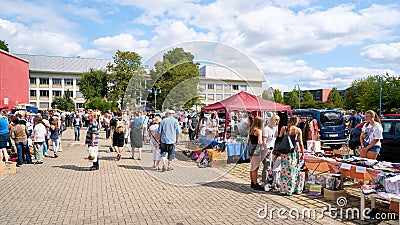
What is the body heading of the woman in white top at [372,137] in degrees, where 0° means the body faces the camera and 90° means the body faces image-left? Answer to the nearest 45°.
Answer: approximately 45°

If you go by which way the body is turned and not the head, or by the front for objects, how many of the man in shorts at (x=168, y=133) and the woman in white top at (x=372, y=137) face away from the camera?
1

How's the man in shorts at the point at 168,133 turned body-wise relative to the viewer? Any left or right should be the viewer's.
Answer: facing away from the viewer

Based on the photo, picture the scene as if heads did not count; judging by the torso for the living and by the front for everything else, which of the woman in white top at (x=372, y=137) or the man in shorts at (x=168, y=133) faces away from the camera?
the man in shorts

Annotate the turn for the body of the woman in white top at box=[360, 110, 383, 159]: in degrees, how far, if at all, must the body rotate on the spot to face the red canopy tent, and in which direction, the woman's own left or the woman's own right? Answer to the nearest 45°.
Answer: approximately 90° to the woman's own right

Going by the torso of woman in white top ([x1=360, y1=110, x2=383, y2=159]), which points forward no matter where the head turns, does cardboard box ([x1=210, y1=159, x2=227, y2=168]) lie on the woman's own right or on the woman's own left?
on the woman's own right

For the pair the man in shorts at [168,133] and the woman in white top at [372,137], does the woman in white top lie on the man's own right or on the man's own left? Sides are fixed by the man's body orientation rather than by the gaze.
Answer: on the man's own right

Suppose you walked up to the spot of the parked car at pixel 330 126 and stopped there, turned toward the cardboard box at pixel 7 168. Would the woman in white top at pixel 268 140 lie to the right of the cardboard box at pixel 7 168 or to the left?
left

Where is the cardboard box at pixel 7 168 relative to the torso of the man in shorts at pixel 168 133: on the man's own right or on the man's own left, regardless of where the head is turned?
on the man's own left
